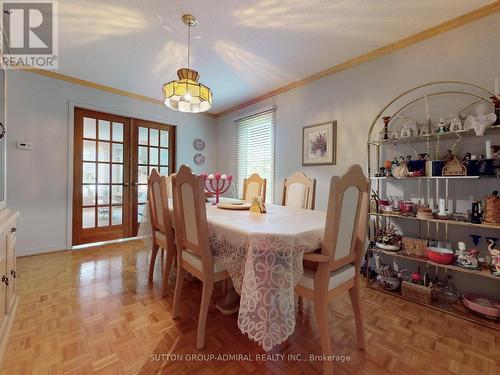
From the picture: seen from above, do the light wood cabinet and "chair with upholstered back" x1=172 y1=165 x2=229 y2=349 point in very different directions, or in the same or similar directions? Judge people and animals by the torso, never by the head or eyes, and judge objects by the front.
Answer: same or similar directions

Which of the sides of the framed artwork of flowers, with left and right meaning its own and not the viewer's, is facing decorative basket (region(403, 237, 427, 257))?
left

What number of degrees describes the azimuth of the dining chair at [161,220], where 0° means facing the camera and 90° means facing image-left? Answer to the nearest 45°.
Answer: approximately 225°

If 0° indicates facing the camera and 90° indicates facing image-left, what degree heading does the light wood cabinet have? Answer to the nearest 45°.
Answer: approximately 270°

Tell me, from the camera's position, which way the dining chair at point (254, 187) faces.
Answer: facing the viewer and to the left of the viewer

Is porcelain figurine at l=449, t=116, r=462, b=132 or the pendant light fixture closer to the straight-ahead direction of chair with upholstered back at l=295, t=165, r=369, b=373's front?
the pendant light fixture

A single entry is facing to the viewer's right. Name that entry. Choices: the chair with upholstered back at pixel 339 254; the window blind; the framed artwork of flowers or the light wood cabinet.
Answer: the light wood cabinet

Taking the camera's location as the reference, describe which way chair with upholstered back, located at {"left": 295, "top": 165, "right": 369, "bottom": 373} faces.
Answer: facing away from the viewer and to the left of the viewer

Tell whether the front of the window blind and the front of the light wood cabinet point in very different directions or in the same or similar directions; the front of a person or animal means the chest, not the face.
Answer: very different directions

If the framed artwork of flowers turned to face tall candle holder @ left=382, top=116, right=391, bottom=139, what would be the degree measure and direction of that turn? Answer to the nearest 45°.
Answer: approximately 90° to its left

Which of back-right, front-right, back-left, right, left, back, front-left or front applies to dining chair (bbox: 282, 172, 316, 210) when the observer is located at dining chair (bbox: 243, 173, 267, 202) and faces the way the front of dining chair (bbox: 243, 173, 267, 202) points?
left

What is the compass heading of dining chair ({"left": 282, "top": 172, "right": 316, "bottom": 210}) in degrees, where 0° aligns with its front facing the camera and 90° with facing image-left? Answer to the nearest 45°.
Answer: approximately 45°

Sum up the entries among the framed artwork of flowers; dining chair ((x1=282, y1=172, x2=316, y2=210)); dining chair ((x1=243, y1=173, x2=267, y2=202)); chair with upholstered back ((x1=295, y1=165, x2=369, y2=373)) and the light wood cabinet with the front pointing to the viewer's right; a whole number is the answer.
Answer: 1

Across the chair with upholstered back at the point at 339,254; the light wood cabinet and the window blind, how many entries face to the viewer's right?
1
